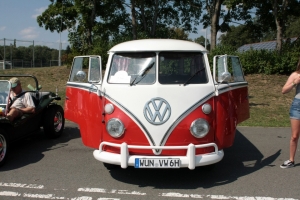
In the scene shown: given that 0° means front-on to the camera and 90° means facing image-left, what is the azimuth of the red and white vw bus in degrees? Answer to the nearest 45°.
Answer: approximately 0°

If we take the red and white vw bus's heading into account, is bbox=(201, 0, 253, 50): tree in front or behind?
behind

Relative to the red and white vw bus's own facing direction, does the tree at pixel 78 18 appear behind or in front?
behind
